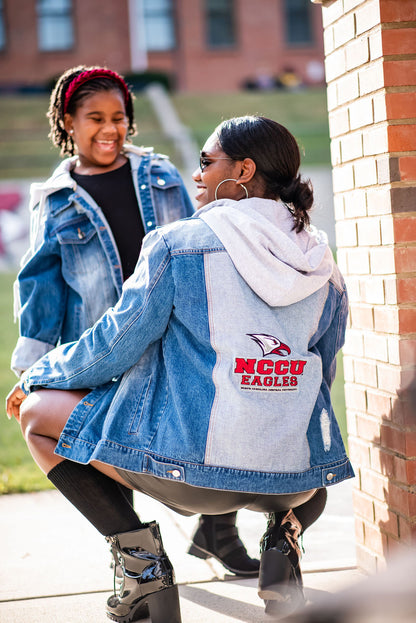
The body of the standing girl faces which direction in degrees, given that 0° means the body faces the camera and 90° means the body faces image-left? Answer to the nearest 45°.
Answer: approximately 315°

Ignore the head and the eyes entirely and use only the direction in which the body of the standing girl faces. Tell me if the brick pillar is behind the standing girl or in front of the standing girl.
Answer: in front
